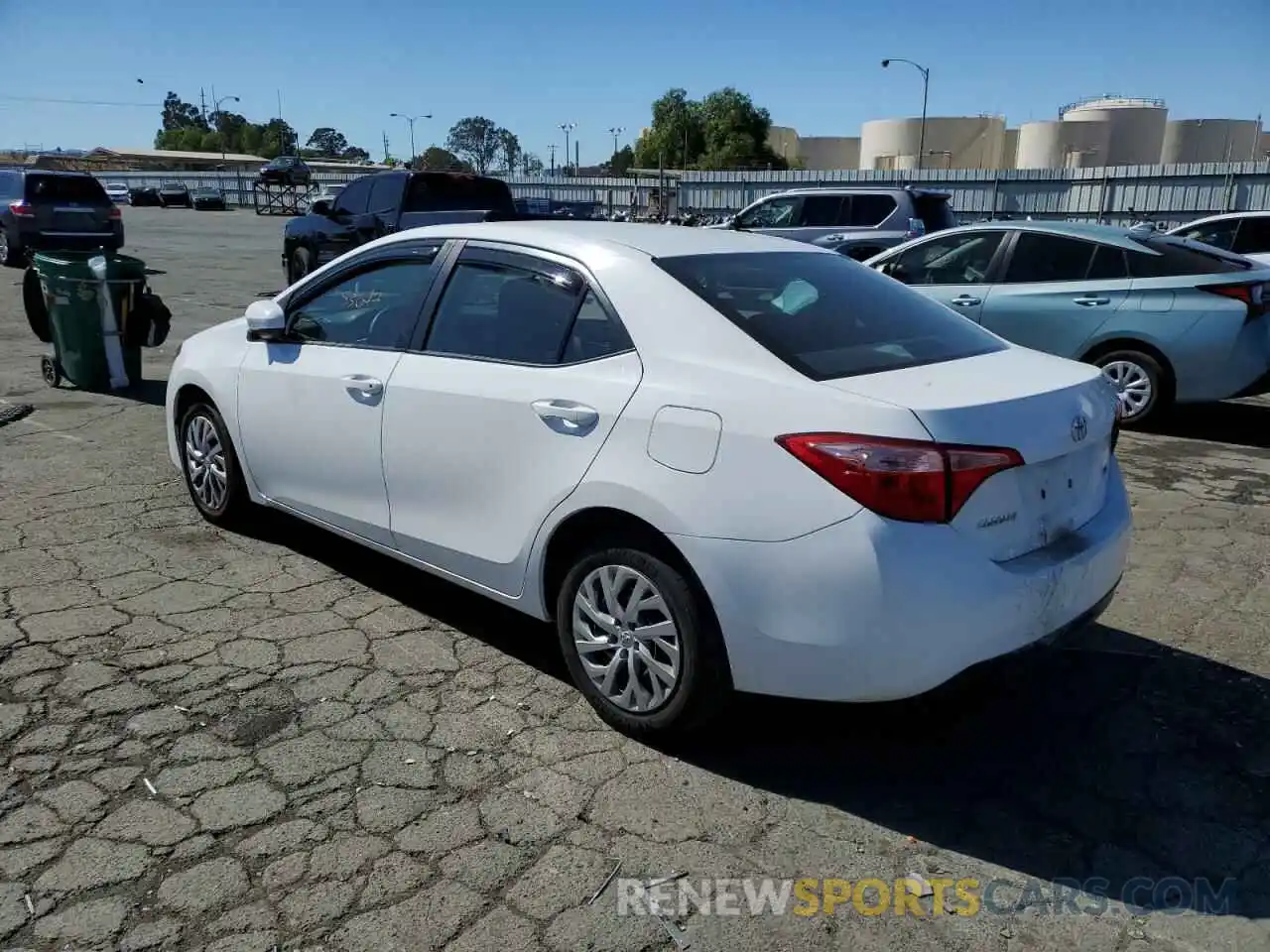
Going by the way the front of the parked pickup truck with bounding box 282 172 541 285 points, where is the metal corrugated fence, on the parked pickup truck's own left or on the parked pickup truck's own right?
on the parked pickup truck's own right

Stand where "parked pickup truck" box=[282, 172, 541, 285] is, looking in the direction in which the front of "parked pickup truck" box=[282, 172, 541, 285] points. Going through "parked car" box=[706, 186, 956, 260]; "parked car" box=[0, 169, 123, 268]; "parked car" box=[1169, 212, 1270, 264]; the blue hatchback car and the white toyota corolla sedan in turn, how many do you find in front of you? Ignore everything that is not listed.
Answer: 1

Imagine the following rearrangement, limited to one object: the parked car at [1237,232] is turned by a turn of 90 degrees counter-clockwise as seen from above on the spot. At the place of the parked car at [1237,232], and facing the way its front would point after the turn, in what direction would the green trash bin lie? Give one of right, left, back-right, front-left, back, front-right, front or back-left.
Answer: front-right

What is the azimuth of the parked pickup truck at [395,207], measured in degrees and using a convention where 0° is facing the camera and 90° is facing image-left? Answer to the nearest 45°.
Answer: approximately 135°

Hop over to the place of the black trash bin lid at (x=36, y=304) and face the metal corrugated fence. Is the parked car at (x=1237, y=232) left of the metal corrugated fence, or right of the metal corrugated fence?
right

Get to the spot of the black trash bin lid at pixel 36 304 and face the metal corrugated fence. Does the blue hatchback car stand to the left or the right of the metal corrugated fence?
right

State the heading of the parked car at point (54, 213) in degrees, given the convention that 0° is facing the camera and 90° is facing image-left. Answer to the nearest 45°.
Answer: approximately 135°

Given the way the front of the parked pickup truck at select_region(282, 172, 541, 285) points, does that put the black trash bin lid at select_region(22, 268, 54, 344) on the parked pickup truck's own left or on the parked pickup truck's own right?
on the parked pickup truck's own left

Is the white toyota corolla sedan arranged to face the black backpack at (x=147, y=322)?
yes

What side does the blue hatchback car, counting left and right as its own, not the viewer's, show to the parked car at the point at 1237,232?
right

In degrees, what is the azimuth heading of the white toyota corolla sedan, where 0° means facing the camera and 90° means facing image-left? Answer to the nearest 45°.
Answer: approximately 135°

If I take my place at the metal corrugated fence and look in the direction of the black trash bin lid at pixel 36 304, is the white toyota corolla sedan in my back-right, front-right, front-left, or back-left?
front-left

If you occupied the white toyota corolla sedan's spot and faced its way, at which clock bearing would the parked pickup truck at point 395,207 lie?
The parked pickup truck is roughly at 1 o'clock from the white toyota corolla sedan.

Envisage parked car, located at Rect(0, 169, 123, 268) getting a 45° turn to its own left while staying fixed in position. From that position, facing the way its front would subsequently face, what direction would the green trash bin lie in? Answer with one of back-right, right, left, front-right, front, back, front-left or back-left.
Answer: left

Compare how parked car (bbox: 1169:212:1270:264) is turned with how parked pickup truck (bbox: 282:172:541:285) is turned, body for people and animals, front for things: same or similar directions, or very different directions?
same or similar directions

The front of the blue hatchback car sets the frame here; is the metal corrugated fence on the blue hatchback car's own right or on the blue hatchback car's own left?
on the blue hatchback car's own right

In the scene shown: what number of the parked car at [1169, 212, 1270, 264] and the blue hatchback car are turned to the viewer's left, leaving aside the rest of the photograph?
2

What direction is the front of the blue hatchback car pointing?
to the viewer's left
